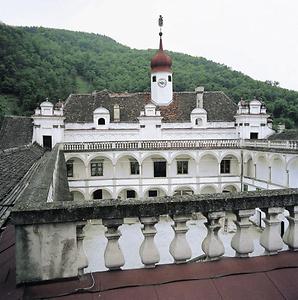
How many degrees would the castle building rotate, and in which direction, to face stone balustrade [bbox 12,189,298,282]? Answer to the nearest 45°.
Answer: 0° — it already faces it

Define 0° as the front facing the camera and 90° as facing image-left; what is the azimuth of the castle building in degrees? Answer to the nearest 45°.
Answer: approximately 0°
